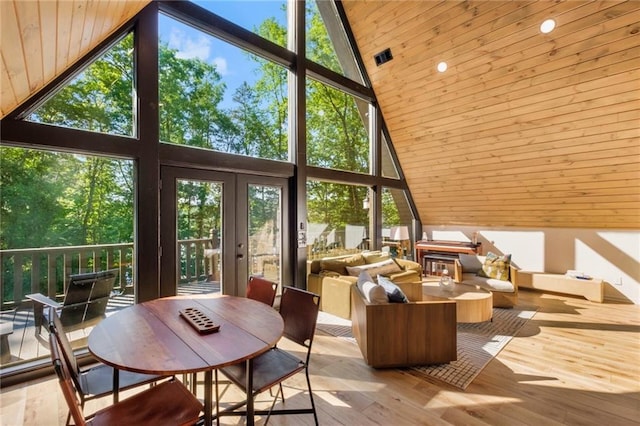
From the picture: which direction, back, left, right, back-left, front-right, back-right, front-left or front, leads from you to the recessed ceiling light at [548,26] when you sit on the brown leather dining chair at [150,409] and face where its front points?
front-right

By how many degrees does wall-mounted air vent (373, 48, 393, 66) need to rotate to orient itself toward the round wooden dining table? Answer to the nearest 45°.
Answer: approximately 45° to its left

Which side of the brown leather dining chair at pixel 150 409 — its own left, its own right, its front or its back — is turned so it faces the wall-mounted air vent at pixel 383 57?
front

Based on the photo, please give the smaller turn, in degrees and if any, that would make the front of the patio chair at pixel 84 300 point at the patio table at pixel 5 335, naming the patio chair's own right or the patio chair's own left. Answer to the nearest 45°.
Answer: approximately 45° to the patio chair's own left

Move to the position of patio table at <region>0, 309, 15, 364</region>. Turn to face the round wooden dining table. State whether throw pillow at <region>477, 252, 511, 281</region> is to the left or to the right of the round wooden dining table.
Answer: left

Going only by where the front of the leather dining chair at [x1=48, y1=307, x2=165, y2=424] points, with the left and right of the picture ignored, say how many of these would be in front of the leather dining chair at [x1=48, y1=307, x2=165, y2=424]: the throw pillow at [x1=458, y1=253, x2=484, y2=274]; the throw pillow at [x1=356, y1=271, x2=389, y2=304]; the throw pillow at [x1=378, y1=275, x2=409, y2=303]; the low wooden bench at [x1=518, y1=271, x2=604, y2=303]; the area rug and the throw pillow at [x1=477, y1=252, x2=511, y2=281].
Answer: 6

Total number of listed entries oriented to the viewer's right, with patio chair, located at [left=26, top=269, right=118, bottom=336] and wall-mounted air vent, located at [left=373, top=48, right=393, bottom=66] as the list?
0

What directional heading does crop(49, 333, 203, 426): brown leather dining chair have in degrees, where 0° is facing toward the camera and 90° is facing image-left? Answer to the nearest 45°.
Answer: approximately 225°

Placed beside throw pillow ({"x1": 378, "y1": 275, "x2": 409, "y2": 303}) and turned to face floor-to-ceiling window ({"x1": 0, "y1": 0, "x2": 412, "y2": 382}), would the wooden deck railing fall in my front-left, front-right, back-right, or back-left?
front-left

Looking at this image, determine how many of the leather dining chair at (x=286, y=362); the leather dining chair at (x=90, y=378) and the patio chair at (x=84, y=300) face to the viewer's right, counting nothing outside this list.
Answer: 1

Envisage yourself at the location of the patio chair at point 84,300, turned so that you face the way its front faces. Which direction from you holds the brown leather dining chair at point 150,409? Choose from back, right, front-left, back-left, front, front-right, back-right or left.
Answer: back-left

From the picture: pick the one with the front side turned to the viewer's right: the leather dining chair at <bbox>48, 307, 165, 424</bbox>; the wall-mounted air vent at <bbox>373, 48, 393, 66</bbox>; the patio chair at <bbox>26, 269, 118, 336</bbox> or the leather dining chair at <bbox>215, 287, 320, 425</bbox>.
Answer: the leather dining chair at <bbox>48, 307, 165, 424</bbox>

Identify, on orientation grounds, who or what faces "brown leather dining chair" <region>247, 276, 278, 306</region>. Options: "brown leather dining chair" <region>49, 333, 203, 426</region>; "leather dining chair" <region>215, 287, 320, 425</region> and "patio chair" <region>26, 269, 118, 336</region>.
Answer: "brown leather dining chair" <region>49, 333, 203, 426</region>

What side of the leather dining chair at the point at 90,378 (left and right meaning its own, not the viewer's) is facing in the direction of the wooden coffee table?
front

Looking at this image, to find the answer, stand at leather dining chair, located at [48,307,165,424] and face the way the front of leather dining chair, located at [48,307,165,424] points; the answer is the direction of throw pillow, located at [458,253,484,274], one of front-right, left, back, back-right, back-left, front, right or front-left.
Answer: front

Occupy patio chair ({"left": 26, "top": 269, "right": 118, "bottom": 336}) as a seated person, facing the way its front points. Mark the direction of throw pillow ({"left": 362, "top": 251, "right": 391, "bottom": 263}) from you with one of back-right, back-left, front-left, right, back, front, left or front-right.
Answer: back-right

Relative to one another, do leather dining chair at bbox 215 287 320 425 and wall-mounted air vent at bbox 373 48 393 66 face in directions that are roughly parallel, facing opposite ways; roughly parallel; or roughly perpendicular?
roughly parallel

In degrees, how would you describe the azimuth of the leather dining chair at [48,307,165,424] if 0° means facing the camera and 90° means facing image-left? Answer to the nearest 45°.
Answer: approximately 270°

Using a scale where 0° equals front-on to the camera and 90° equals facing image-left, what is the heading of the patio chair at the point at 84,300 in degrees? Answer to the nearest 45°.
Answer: approximately 135°
